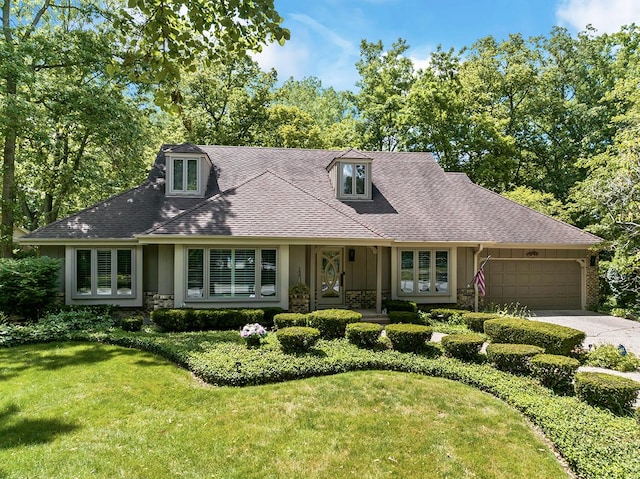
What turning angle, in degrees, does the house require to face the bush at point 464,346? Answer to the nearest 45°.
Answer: approximately 45° to its left

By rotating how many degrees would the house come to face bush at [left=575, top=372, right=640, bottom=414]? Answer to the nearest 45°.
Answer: approximately 45° to its left

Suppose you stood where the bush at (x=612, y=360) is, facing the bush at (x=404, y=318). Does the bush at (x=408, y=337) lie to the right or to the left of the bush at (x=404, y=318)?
left

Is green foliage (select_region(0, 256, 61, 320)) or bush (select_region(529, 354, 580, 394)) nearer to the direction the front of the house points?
the bush

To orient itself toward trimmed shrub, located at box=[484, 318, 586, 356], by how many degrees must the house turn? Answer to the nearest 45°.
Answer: approximately 45° to its left

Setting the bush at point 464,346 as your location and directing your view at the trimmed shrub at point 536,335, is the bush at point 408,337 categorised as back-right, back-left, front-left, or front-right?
back-left

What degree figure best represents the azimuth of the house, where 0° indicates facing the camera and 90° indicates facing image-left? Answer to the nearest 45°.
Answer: approximately 0°

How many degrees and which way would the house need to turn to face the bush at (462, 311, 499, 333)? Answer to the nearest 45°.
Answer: approximately 45° to its left

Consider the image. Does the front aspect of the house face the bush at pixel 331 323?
yes

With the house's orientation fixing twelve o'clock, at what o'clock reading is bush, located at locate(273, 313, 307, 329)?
The bush is roughly at 12 o'clock from the house.

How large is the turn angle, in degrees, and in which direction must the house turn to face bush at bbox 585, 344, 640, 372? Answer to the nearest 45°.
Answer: approximately 45° to its left

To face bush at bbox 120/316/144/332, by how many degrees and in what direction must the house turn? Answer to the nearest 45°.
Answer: approximately 45° to its right

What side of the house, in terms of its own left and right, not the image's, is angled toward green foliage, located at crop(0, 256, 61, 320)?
right

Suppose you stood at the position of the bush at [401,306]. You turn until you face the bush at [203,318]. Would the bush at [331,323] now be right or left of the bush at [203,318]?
left
